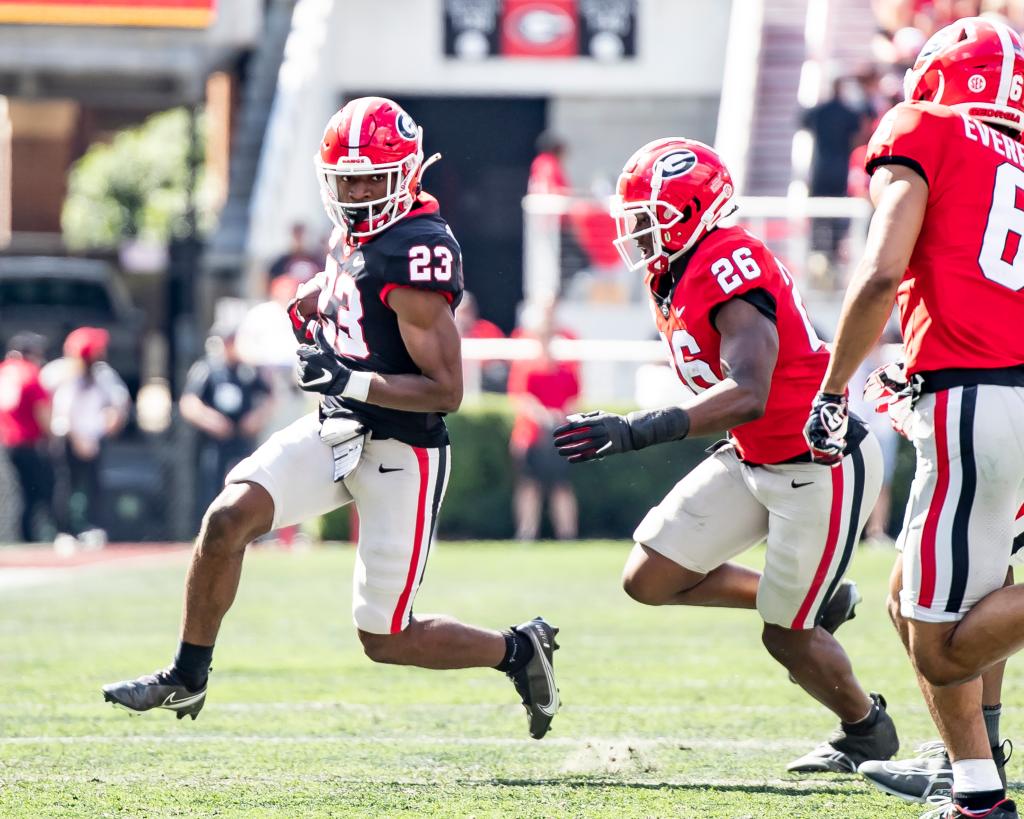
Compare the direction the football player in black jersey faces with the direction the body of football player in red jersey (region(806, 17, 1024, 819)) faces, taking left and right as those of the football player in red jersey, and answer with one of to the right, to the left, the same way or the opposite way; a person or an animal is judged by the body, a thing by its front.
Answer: to the left

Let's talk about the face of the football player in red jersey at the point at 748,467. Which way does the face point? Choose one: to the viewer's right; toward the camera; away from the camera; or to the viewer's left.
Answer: to the viewer's left

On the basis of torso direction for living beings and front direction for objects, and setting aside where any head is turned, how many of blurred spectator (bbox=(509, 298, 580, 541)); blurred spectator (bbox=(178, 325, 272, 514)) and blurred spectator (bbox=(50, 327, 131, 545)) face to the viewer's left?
0

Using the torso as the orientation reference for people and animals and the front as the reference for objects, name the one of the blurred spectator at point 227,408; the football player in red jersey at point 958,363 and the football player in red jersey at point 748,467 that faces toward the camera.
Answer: the blurred spectator

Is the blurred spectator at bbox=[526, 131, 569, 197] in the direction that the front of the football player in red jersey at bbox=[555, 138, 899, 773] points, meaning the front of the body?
no

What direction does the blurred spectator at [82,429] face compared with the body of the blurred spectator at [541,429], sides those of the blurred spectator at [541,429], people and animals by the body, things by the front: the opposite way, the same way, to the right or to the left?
the same way

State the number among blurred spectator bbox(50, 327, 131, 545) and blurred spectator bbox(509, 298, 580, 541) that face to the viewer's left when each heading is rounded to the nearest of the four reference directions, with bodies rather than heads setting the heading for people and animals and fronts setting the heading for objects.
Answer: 0

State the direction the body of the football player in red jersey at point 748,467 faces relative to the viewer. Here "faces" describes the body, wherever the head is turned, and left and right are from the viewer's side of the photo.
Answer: facing to the left of the viewer

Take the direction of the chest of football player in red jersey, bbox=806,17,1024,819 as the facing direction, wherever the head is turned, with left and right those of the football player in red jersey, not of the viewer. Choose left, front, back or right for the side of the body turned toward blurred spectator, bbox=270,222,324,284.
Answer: front

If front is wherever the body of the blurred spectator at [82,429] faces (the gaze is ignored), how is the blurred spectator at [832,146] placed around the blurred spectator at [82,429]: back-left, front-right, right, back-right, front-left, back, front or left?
left

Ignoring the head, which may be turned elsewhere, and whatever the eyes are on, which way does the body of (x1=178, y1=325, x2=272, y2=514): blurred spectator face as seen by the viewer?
toward the camera

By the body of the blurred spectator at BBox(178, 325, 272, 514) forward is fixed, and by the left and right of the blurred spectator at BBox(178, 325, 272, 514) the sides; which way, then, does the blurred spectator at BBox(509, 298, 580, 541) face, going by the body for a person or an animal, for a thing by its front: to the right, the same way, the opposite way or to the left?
the same way

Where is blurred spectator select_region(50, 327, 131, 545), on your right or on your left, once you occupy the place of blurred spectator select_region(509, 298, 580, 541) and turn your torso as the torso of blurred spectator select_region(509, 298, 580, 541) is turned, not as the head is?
on your right

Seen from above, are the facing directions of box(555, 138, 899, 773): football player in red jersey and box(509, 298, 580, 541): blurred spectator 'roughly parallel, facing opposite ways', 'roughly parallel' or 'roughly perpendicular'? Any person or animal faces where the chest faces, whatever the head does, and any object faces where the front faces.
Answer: roughly perpendicular

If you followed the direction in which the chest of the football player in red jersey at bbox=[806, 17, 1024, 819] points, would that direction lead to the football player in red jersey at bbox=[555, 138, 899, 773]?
yes

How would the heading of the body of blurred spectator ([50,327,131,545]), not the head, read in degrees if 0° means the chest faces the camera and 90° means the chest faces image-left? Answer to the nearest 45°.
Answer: approximately 0°

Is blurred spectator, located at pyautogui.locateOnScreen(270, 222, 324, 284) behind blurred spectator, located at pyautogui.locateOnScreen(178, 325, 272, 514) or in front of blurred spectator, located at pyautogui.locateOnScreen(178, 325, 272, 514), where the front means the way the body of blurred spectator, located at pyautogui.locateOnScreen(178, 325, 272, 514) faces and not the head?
behind

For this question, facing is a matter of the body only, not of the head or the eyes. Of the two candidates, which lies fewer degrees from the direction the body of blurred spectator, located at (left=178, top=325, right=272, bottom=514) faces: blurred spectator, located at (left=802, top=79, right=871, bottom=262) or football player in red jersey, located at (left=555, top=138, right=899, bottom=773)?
the football player in red jersey
